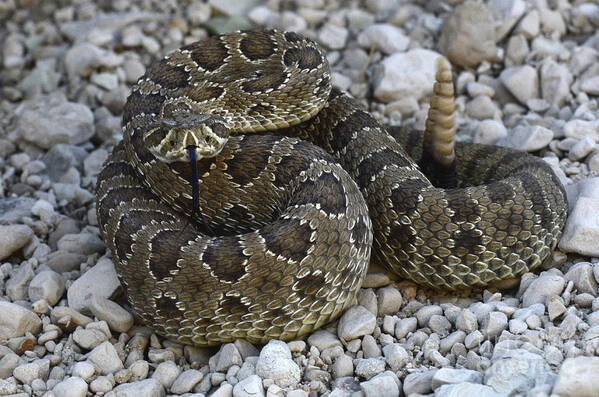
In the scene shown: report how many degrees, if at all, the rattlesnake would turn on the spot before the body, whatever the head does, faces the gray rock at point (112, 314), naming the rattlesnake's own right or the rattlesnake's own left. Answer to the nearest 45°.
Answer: approximately 45° to the rattlesnake's own right

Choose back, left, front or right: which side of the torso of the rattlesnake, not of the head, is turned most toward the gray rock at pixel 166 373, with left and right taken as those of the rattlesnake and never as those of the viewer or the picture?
front

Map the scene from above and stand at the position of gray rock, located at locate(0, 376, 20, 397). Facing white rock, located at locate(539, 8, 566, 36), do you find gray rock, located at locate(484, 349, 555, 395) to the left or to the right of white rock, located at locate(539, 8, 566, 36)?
right

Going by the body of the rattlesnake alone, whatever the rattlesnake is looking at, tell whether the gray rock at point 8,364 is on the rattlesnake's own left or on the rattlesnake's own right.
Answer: on the rattlesnake's own right

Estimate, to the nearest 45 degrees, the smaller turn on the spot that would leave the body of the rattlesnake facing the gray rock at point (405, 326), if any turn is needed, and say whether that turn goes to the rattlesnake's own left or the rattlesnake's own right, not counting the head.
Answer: approximately 45° to the rattlesnake's own left

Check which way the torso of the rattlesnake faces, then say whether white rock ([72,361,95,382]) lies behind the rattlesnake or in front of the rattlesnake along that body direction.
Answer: in front

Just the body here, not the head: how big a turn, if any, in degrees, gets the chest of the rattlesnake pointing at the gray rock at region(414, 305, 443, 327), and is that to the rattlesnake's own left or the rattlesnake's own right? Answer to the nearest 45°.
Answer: approximately 45° to the rattlesnake's own left

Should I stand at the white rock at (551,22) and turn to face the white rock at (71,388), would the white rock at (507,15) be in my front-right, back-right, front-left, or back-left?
front-right

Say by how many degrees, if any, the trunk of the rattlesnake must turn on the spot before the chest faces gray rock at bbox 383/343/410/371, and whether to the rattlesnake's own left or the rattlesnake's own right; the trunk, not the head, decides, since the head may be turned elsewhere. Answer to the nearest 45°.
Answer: approximately 45° to the rattlesnake's own left

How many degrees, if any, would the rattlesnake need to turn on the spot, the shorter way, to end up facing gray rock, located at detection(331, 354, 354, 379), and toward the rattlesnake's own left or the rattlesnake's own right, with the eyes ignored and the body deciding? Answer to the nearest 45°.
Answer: approximately 45° to the rattlesnake's own left

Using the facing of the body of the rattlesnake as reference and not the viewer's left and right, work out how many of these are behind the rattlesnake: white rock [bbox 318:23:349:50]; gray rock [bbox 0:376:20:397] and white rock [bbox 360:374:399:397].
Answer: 1

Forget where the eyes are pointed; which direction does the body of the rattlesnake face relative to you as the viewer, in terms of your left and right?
facing the viewer

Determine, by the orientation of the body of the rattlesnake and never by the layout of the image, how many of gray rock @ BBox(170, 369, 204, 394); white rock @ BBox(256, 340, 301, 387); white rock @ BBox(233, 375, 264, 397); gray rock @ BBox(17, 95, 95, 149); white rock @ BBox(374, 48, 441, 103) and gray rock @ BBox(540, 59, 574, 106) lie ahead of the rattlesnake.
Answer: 3

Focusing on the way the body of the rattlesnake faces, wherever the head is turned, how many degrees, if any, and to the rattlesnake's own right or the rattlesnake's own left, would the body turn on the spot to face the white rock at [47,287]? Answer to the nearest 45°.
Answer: approximately 90° to the rattlesnake's own right

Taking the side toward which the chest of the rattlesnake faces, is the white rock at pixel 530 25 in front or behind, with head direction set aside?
behind

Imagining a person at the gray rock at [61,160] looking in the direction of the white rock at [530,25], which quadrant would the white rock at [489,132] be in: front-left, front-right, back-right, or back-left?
front-right

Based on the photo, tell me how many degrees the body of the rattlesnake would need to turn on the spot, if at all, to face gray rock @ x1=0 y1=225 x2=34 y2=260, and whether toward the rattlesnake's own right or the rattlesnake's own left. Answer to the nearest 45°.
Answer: approximately 90° to the rattlesnake's own right
